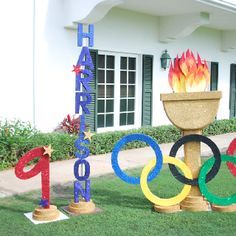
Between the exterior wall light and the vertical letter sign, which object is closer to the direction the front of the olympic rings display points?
the vertical letter sign

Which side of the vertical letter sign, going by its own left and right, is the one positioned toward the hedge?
back

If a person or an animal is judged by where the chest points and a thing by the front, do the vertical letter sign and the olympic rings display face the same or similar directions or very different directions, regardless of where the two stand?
same or similar directions

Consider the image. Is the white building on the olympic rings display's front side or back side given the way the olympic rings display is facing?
on the back side

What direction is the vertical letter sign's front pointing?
toward the camera

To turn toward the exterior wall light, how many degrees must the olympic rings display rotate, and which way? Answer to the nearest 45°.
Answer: approximately 180°

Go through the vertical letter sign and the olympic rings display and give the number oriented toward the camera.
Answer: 2

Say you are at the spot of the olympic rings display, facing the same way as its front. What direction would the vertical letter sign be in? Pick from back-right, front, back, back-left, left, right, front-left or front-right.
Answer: right

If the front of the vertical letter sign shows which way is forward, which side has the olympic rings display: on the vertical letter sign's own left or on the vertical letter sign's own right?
on the vertical letter sign's own left

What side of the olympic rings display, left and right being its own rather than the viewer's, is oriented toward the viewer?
front
